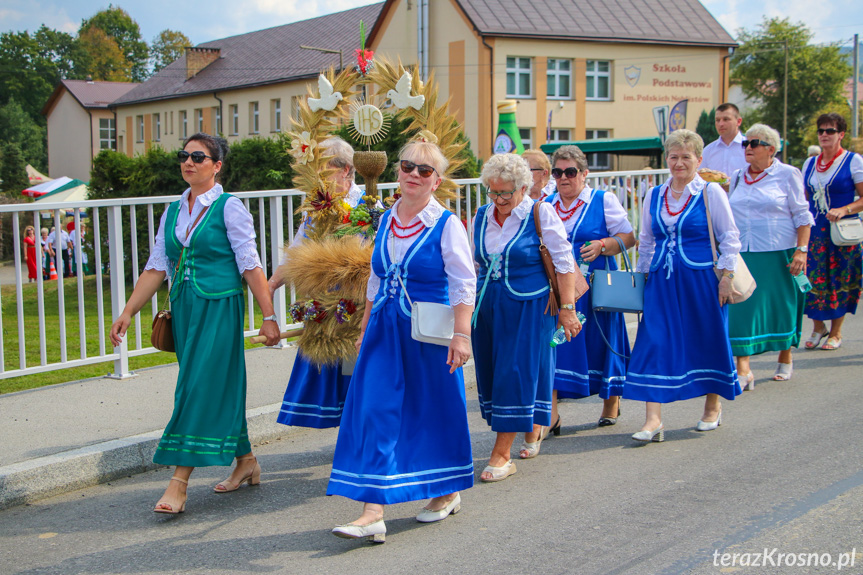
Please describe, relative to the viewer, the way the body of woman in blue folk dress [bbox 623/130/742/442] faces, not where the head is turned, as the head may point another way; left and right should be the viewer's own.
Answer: facing the viewer and to the left of the viewer

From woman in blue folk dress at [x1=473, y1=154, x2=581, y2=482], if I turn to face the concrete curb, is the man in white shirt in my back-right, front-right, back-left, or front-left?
back-right

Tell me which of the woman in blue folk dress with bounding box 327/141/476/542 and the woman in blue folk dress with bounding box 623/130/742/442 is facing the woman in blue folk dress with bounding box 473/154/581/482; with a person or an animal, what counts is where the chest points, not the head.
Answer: the woman in blue folk dress with bounding box 623/130/742/442

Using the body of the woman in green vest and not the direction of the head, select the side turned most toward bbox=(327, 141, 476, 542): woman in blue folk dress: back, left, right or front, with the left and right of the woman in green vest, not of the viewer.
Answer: left

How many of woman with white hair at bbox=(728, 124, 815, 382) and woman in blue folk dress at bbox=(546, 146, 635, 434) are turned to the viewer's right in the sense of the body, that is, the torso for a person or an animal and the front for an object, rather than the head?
0

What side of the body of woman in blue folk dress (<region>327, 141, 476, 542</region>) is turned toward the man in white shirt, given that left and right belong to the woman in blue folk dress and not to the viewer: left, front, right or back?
back

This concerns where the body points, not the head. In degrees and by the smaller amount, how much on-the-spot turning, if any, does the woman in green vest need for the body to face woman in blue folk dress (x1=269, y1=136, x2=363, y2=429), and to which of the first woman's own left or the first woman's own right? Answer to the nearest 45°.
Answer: approximately 180°

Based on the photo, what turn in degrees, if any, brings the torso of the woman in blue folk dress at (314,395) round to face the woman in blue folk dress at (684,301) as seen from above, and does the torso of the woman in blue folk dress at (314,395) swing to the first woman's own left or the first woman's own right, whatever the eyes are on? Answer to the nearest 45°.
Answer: approximately 135° to the first woman's own left

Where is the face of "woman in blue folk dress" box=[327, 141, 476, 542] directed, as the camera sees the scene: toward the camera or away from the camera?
toward the camera

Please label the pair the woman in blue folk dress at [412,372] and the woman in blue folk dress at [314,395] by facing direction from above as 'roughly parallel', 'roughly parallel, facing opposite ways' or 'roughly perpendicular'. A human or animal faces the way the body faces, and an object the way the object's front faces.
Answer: roughly parallel

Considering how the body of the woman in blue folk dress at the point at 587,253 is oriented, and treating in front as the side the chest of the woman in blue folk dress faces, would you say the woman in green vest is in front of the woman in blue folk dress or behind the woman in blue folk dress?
in front

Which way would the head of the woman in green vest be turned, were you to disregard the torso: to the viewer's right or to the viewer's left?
to the viewer's left

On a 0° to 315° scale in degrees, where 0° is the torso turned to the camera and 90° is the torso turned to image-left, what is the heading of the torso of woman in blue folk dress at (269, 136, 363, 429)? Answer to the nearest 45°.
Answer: approximately 45°

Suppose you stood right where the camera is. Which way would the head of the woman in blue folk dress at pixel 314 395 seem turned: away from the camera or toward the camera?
toward the camera
